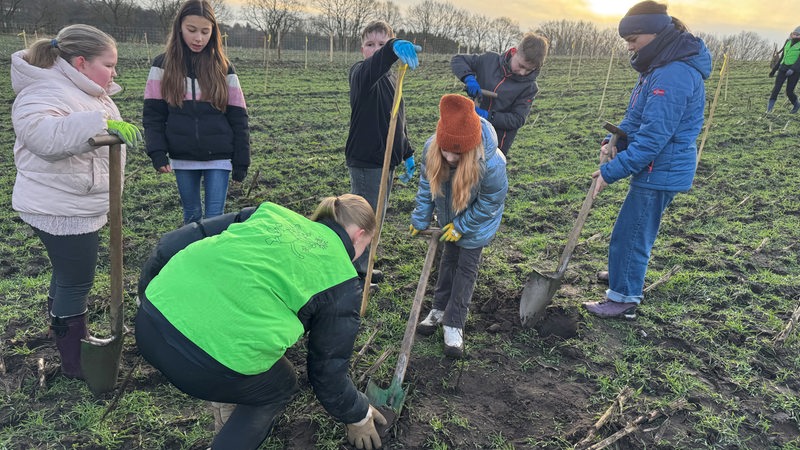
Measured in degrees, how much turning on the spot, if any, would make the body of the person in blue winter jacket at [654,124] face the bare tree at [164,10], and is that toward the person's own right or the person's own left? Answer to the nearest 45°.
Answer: approximately 45° to the person's own right

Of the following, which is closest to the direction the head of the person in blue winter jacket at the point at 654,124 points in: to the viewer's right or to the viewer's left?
to the viewer's left

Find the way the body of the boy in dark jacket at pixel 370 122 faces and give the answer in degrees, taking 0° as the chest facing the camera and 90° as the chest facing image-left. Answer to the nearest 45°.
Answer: approximately 315°

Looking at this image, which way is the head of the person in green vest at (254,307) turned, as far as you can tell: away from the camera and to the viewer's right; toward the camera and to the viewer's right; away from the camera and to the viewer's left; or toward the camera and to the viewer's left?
away from the camera and to the viewer's right

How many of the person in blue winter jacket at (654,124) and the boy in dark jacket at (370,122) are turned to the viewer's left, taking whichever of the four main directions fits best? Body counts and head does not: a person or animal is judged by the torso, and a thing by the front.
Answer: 1

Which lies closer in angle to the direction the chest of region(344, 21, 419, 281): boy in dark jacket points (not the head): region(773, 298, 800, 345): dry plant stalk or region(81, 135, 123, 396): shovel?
the dry plant stalk

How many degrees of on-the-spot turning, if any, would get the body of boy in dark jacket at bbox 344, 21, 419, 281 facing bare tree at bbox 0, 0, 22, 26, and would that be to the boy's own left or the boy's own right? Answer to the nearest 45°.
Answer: approximately 180°

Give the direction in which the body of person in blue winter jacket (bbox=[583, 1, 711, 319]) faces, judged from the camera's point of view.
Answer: to the viewer's left
